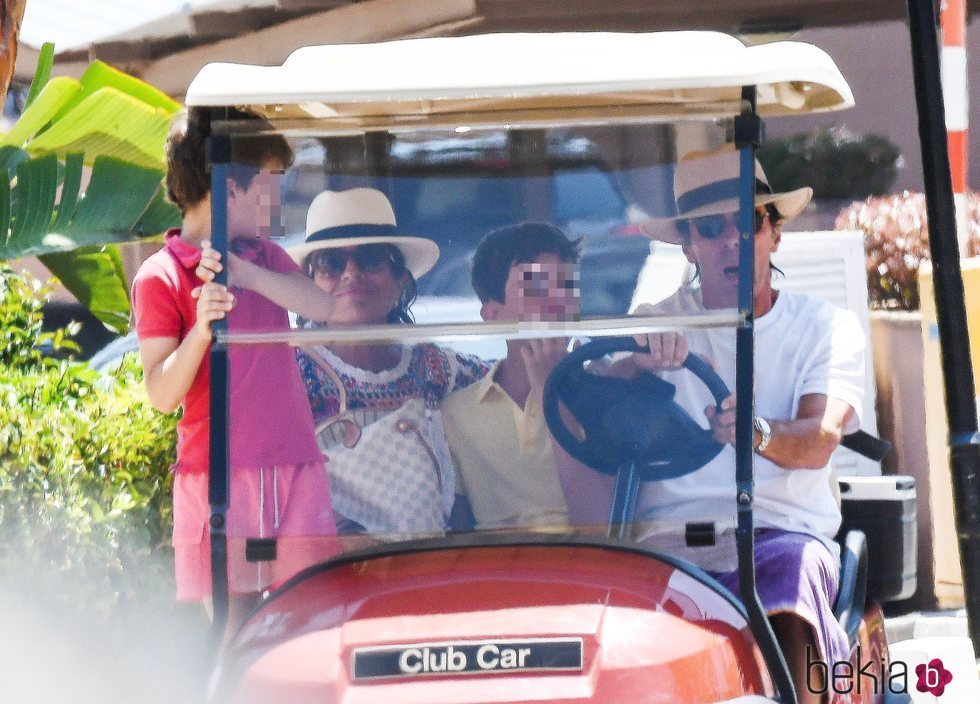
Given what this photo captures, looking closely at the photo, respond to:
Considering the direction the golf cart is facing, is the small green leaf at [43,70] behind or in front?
behind

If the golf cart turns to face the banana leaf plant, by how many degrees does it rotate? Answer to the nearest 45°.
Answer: approximately 135° to its right

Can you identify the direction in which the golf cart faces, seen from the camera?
facing the viewer

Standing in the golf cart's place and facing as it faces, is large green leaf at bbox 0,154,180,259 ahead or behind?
behind
